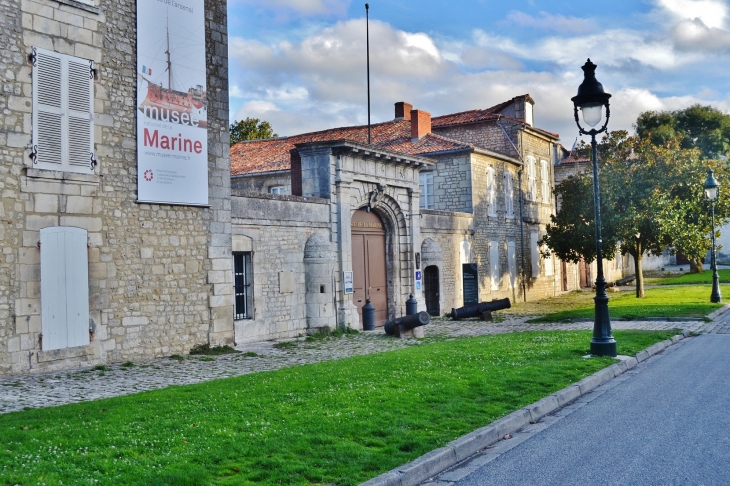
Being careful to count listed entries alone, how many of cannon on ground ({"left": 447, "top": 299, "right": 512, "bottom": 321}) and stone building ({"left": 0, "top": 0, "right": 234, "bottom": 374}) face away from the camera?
0

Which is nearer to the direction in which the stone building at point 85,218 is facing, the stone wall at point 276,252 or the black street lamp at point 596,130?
the black street lamp

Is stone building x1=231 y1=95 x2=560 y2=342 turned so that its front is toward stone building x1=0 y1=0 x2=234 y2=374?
no

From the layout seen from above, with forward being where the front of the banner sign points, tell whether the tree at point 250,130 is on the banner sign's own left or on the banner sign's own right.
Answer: on the banner sign's own left

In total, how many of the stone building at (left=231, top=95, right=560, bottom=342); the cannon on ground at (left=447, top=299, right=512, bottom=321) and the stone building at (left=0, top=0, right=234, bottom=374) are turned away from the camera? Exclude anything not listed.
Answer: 0

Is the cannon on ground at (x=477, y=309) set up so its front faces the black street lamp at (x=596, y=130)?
no

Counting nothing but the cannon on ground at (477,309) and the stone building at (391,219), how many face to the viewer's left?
0

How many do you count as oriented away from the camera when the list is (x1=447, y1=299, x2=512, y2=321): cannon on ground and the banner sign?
0

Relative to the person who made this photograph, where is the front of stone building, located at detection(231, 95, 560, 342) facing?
facing the viewer and to the right of the viewer

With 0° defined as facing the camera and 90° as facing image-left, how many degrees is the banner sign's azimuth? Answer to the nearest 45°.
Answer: approximately 315°

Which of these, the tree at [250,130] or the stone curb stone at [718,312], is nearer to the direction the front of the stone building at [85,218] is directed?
the stone curb stone

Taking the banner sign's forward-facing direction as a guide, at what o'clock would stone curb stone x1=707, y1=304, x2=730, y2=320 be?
The stone curb stone is roughly at 10 o'clock from the banner sign.

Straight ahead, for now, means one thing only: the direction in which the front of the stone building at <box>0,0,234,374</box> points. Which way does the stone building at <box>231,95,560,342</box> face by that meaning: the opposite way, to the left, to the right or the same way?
the same way

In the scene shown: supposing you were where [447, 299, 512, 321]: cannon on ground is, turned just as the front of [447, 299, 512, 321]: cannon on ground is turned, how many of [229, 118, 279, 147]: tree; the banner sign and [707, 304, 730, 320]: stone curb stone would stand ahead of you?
1

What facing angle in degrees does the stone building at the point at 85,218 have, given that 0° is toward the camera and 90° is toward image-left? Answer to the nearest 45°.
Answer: approximately 315°
